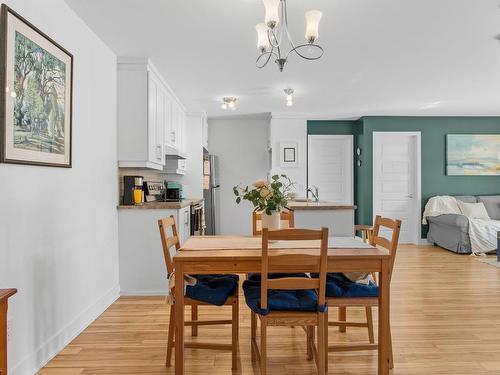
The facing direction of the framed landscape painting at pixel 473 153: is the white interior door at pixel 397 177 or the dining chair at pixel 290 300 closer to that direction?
the dining chair

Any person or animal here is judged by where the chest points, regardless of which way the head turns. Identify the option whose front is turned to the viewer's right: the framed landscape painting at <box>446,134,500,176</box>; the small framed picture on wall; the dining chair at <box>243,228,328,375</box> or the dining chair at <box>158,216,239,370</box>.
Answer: the dining chair at <box>158,216,239,370</box>

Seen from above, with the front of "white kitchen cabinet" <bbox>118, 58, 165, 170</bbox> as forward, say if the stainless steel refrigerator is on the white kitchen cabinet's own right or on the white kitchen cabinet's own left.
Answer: on the white kitchen cabinet's own left

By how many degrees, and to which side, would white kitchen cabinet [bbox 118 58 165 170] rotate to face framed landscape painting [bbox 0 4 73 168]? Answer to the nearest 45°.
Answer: approximately 90° to its right

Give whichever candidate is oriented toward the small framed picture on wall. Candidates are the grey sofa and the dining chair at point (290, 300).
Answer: the dining chair

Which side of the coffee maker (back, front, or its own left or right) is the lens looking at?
right

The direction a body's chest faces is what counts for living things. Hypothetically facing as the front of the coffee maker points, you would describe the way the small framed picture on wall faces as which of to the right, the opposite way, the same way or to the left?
to the right

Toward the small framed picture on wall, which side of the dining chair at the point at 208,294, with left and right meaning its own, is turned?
left

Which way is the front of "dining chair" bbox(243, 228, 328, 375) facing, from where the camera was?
facing away from the viewer

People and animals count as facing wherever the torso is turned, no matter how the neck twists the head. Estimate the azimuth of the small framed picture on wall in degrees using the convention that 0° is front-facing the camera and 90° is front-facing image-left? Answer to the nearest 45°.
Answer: approximately 0°
